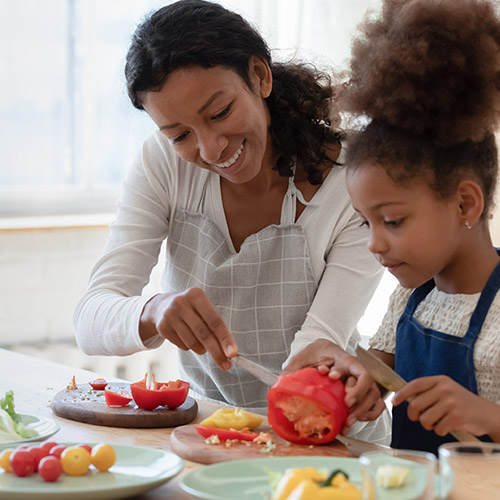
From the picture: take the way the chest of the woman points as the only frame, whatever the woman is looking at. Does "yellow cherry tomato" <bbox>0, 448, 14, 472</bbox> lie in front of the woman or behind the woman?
in front

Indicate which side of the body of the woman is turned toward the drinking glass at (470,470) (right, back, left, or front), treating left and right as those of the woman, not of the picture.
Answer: front

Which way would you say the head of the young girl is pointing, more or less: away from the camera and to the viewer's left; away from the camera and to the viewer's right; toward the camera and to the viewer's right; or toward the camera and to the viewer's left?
toward the camera and to the viewer's left

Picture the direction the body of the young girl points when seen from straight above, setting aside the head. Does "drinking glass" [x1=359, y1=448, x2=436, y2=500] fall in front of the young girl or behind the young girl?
in front

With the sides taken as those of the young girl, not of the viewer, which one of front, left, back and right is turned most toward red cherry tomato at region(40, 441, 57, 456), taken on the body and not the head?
front

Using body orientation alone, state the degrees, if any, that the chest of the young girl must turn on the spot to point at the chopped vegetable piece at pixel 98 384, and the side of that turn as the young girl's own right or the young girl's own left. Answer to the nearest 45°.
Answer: approximately 45° to the young girl's own right

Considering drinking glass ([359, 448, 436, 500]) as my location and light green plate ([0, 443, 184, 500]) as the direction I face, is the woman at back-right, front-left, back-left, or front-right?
front-right

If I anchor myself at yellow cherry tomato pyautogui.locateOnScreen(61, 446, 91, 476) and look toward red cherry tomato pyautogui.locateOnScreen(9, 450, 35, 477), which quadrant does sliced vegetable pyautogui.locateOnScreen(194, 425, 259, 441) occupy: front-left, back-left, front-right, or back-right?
back-right

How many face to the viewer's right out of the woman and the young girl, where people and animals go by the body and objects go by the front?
0

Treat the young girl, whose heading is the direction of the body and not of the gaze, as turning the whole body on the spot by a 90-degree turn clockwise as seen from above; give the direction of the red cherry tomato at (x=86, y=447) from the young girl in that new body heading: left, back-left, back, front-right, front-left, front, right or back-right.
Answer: left

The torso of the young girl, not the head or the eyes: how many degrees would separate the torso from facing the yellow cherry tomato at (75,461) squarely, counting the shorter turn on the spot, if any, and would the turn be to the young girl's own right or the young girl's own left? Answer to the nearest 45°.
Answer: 0° — they already face it

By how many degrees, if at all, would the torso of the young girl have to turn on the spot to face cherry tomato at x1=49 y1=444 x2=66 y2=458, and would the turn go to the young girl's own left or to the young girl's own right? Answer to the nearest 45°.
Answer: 0° — they already face it

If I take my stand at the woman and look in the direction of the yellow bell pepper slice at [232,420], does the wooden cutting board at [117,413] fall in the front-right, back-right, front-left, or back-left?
front-right

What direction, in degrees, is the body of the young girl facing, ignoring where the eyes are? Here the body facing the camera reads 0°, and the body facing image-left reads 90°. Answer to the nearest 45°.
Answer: approximately 45°

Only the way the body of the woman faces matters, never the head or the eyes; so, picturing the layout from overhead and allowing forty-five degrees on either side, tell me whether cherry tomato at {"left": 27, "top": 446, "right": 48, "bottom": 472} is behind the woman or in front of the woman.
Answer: in front

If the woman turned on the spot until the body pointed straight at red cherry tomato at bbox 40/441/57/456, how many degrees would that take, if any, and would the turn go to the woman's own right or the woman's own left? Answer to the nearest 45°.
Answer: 0° — they already face it

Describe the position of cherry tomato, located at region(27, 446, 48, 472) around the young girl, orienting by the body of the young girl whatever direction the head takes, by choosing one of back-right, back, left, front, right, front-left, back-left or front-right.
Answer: front

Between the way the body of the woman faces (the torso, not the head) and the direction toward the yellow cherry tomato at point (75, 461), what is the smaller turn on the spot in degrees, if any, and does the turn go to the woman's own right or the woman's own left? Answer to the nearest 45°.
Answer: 0° — they already face it

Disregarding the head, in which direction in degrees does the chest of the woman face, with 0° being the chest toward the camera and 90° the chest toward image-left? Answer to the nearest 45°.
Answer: approximately 0°
